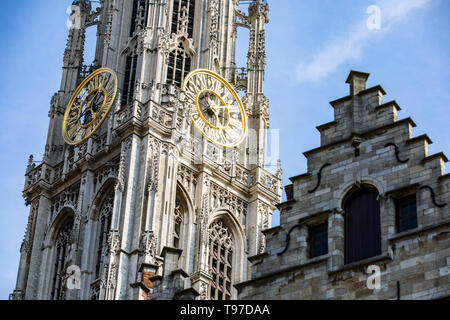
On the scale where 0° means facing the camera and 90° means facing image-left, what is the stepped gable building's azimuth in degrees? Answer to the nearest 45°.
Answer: approximately 45°
